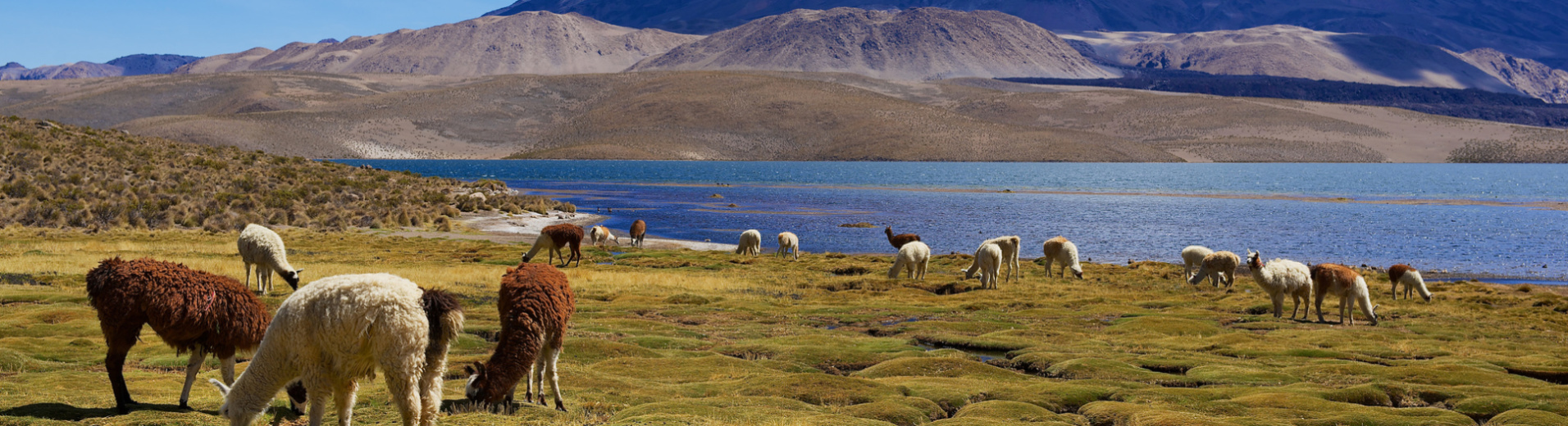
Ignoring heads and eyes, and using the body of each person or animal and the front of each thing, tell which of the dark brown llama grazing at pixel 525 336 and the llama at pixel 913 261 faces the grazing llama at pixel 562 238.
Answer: the llama

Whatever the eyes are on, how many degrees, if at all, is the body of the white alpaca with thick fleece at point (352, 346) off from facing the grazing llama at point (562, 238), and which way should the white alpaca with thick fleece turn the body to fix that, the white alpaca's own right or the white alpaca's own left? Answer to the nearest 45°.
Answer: approximately 90° to the white alpaca's own right

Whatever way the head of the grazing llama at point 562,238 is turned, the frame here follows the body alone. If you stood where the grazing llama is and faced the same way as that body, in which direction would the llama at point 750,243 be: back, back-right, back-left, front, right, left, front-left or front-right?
back-right

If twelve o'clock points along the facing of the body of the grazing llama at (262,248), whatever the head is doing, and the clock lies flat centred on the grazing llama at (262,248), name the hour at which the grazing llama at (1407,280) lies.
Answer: the grazing llama at (1407,280) is roughly at 11 o'clock from the grazing llama at (262,248).

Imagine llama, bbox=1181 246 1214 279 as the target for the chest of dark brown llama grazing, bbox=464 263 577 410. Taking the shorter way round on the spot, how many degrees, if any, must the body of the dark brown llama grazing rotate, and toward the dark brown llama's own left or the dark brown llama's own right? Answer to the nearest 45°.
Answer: approximately 180°

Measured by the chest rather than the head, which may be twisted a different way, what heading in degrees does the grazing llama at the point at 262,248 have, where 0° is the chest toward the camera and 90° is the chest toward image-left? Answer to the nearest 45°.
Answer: approximately 315°

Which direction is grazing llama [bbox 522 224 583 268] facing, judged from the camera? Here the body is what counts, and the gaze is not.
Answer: to the viewer's left

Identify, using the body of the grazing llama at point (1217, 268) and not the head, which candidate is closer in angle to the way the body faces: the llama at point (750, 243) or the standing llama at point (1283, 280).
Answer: the llama

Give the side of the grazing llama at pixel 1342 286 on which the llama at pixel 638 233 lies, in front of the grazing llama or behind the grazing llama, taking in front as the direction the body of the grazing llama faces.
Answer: behind

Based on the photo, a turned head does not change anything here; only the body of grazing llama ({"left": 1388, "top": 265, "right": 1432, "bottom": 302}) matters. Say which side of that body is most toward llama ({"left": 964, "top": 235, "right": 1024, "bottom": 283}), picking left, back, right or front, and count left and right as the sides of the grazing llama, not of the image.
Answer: back

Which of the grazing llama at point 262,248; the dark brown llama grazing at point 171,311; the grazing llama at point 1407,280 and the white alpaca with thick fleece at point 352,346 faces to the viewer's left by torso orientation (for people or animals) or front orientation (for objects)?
the white alpaca with thick fleece

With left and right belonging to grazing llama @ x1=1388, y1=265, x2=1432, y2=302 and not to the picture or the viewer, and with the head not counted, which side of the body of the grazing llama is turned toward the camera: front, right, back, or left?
right

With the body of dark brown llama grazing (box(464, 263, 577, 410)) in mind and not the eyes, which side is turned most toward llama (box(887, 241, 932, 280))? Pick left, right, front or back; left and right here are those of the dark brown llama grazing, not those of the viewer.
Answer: back

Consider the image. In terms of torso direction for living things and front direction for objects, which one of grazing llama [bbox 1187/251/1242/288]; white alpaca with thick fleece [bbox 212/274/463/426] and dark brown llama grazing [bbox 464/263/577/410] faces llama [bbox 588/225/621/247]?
the grazing llama

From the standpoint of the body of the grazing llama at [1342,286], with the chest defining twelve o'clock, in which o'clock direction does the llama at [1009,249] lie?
The llama is roughly at 7 o'clock from the grazing llama.

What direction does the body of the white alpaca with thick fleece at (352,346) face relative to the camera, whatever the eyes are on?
to the viewer's left

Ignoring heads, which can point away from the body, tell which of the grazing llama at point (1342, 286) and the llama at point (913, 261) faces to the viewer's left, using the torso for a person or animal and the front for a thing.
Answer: the llama
